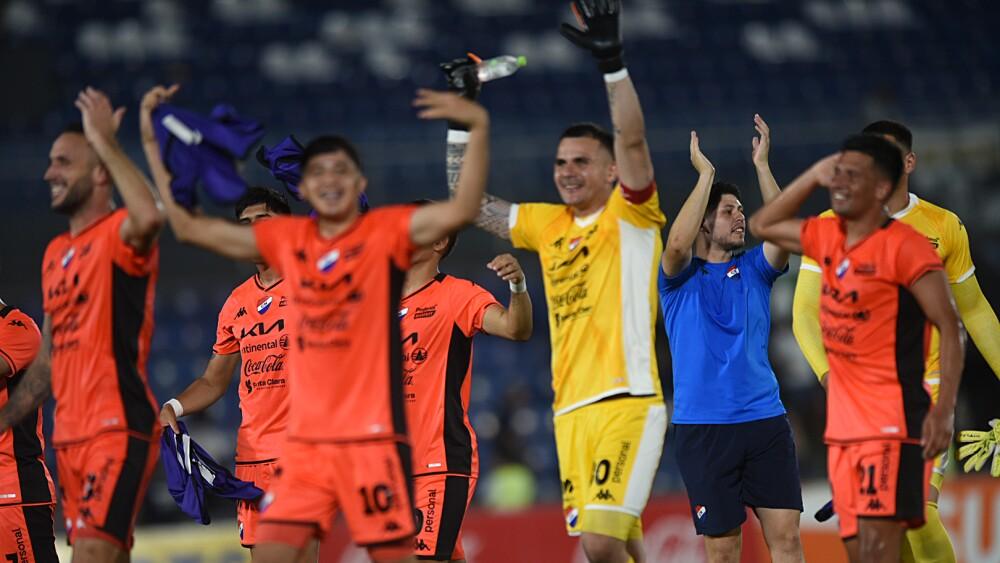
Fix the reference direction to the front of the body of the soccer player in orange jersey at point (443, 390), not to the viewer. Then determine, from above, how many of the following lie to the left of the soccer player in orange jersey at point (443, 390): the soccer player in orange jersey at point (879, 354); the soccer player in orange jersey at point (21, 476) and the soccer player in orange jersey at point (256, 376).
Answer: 1

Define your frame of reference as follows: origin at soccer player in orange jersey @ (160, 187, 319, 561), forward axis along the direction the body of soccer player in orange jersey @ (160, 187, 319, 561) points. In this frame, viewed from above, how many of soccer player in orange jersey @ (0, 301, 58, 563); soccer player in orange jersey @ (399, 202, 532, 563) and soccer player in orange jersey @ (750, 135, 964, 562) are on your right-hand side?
1

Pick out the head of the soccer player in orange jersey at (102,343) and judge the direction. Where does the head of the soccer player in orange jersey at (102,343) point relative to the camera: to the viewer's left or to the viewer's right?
to the viewer's left

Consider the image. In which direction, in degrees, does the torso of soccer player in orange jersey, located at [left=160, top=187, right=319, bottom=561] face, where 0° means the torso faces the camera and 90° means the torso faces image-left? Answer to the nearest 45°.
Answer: approximately 0°

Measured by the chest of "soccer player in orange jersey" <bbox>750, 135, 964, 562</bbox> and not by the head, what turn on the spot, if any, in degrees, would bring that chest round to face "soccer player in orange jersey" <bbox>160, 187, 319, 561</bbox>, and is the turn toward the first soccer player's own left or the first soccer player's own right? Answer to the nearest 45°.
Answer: approximately 45° to the first soccer player's own right

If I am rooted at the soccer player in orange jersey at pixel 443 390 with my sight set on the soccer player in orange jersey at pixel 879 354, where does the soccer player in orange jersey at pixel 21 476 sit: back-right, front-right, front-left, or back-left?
back-right

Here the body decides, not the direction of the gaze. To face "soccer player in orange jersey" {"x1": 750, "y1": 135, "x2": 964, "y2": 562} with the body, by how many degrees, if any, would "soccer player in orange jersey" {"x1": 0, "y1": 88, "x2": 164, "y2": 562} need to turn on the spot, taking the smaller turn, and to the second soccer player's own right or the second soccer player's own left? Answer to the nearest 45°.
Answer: approximately 135° to the second soccer player's own left

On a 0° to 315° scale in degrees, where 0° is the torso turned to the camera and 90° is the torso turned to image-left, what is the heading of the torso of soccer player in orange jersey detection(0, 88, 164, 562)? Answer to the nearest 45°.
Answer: approximately 45°

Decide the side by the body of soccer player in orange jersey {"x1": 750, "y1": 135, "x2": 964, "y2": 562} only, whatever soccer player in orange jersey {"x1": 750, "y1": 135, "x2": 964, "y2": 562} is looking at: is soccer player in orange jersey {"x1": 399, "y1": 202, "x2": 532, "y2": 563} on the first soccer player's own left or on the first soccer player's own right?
on the first soccer player's own right

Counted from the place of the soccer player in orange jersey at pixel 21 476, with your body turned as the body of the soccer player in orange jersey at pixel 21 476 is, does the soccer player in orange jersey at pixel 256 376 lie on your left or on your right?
on your left

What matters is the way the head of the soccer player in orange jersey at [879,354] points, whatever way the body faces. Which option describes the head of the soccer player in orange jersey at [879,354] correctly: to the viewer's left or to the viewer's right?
to the viewer's left
